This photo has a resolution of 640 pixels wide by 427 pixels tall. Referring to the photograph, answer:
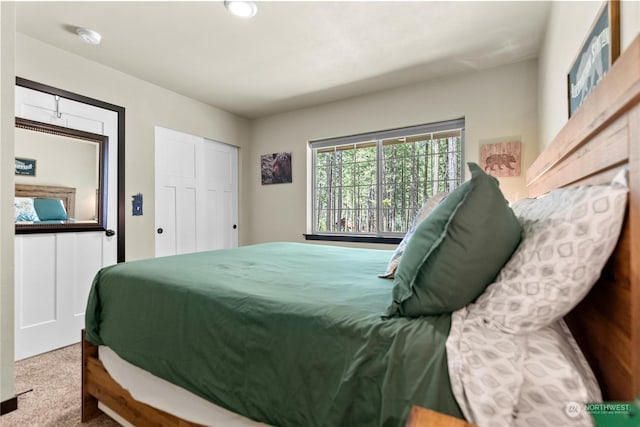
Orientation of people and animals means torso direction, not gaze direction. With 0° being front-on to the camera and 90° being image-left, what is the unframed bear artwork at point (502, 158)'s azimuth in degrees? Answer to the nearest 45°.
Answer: approximately 0°

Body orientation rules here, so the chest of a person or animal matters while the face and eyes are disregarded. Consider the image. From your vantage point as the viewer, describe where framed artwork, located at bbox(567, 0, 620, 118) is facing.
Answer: facing to the left of the viewer

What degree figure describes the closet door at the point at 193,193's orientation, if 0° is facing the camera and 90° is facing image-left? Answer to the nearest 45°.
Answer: approximately 315°

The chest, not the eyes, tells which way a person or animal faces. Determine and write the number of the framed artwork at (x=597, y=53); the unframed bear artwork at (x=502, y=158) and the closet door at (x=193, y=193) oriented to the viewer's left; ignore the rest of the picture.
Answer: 1

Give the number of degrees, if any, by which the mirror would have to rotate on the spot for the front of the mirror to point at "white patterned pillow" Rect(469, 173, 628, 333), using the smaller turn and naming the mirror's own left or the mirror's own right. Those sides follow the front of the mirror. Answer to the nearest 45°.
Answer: approximately 45° to the mirror's own right

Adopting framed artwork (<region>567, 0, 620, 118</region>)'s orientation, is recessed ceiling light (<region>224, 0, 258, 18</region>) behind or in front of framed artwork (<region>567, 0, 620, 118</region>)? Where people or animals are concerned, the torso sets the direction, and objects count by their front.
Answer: in front

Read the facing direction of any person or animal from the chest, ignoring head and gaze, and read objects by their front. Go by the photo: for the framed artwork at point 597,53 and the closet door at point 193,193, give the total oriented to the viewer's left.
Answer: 1

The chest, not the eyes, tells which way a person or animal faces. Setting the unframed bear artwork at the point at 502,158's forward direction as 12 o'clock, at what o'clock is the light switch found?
The light switch is roughly at 2 o'clock from the unframed bear artwork.

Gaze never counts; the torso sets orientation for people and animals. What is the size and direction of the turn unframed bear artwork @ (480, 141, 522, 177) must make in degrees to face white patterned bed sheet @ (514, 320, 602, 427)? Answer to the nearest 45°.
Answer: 0° — it already faces it

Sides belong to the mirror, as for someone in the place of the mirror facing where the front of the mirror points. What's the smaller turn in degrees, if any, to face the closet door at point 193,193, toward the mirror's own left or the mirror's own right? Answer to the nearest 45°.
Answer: approximately 45° to the mirror's own left
